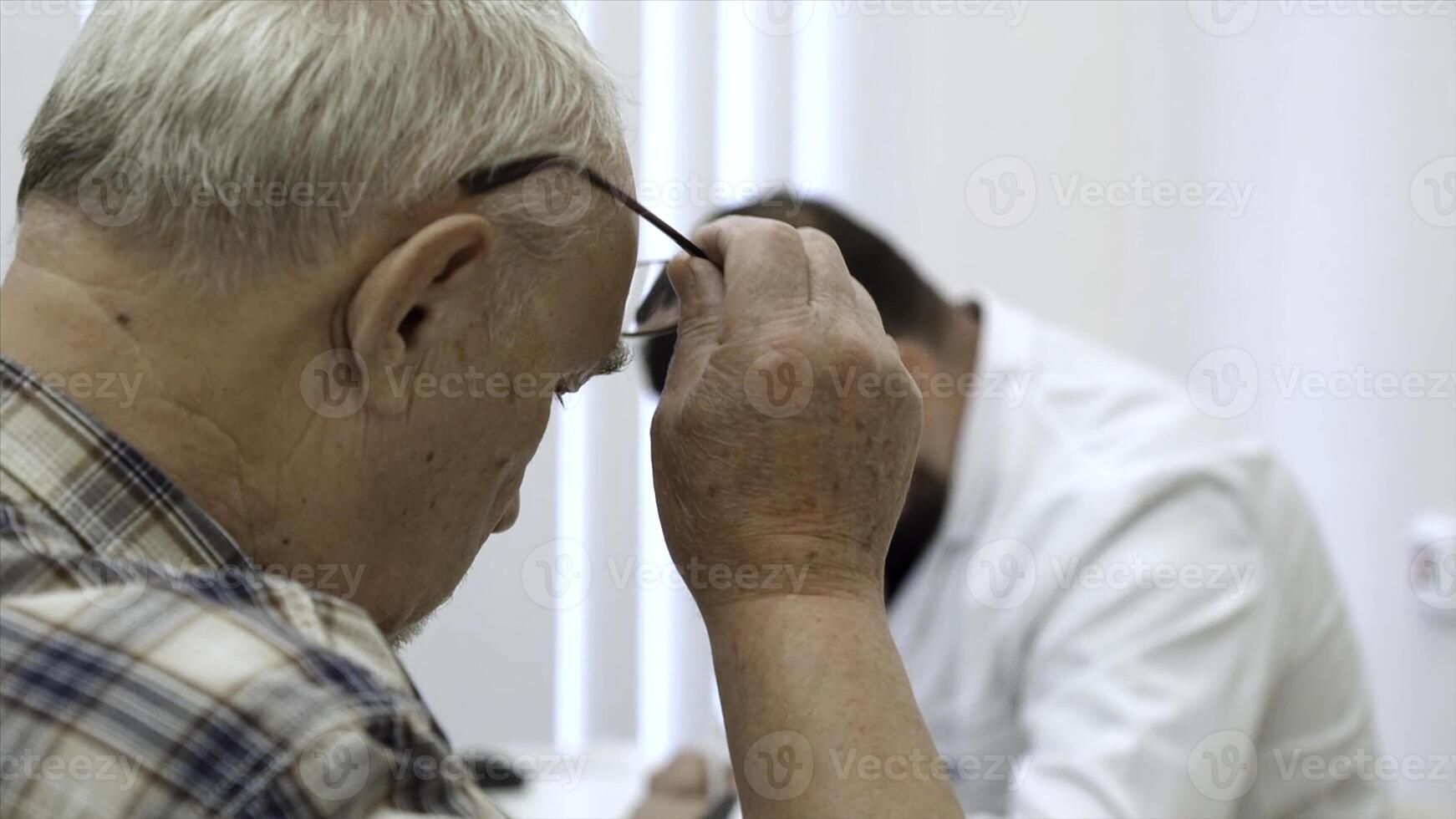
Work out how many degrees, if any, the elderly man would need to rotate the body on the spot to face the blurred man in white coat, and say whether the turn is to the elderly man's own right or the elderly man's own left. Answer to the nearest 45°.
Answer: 0° — they already face them

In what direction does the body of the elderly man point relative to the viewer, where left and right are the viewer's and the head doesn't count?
facing away from the viewer and to the right of the viewer
